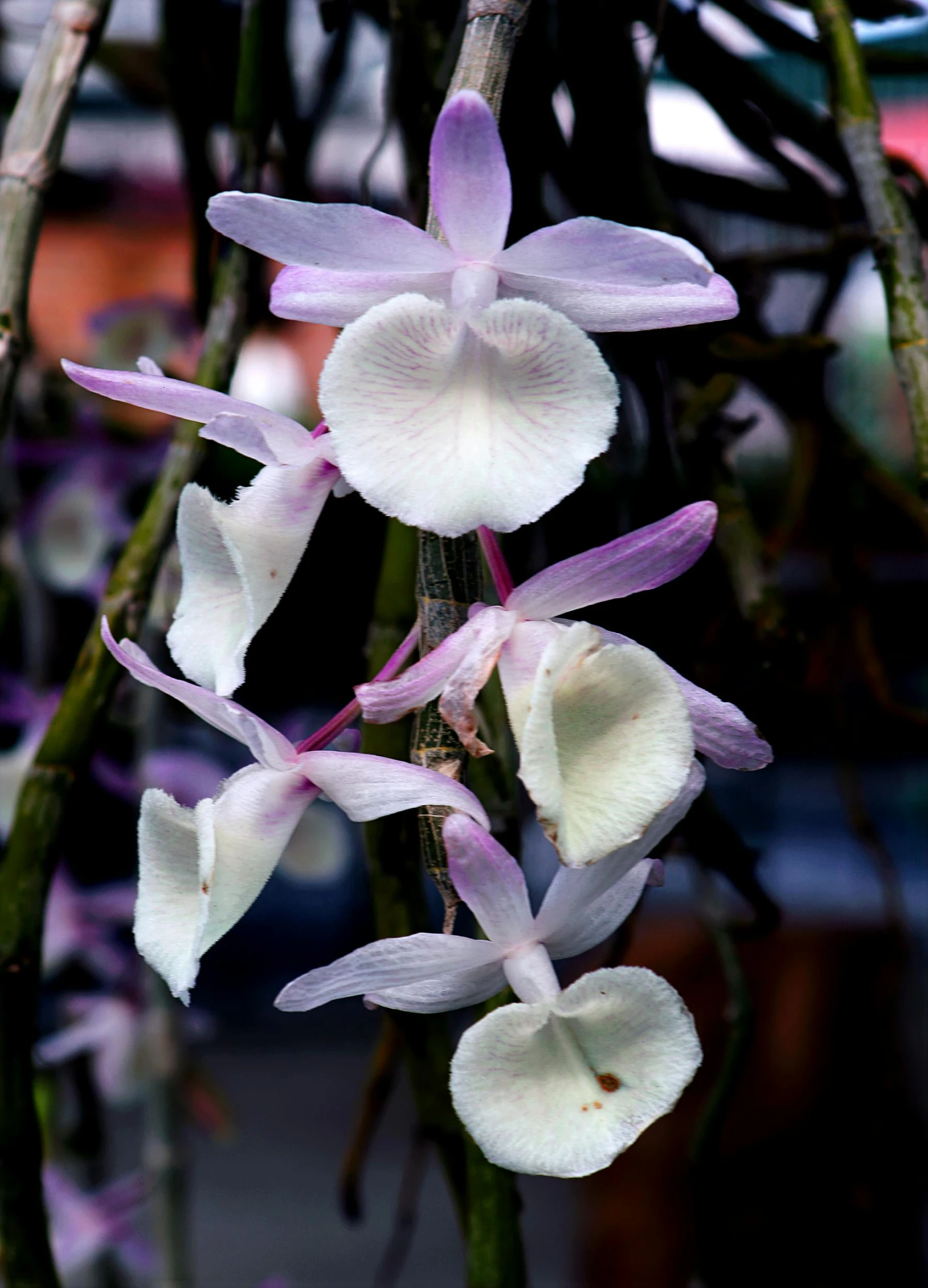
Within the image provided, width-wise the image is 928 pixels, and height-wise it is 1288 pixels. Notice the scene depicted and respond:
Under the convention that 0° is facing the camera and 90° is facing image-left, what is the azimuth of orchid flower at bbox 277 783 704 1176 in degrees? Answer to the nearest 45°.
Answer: approximately 0°

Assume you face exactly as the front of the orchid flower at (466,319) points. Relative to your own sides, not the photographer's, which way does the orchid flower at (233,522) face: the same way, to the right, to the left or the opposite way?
to the right

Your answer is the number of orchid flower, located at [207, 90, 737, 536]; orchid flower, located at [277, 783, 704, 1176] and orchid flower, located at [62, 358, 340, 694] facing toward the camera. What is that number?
2

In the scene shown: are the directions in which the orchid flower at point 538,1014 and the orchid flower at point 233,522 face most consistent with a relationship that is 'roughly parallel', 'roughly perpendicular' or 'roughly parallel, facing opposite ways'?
roughly perpendicular

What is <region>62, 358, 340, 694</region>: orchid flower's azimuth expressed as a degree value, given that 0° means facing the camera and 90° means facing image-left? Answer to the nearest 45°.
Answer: approximately 90°

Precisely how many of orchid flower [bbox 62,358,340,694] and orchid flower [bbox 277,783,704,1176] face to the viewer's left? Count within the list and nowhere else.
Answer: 1

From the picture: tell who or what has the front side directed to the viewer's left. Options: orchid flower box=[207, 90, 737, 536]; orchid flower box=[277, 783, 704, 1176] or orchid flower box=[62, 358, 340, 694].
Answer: orchid flower box=[62, 358, 340, 694]
